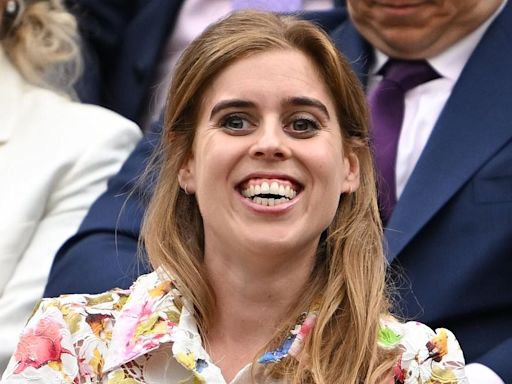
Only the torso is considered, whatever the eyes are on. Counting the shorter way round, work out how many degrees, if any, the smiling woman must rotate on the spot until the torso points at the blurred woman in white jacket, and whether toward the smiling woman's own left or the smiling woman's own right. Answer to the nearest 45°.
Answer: approximately 135° to the smiling woman's own right

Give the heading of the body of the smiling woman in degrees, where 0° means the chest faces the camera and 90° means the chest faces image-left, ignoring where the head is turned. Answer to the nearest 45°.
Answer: approximately 0°
